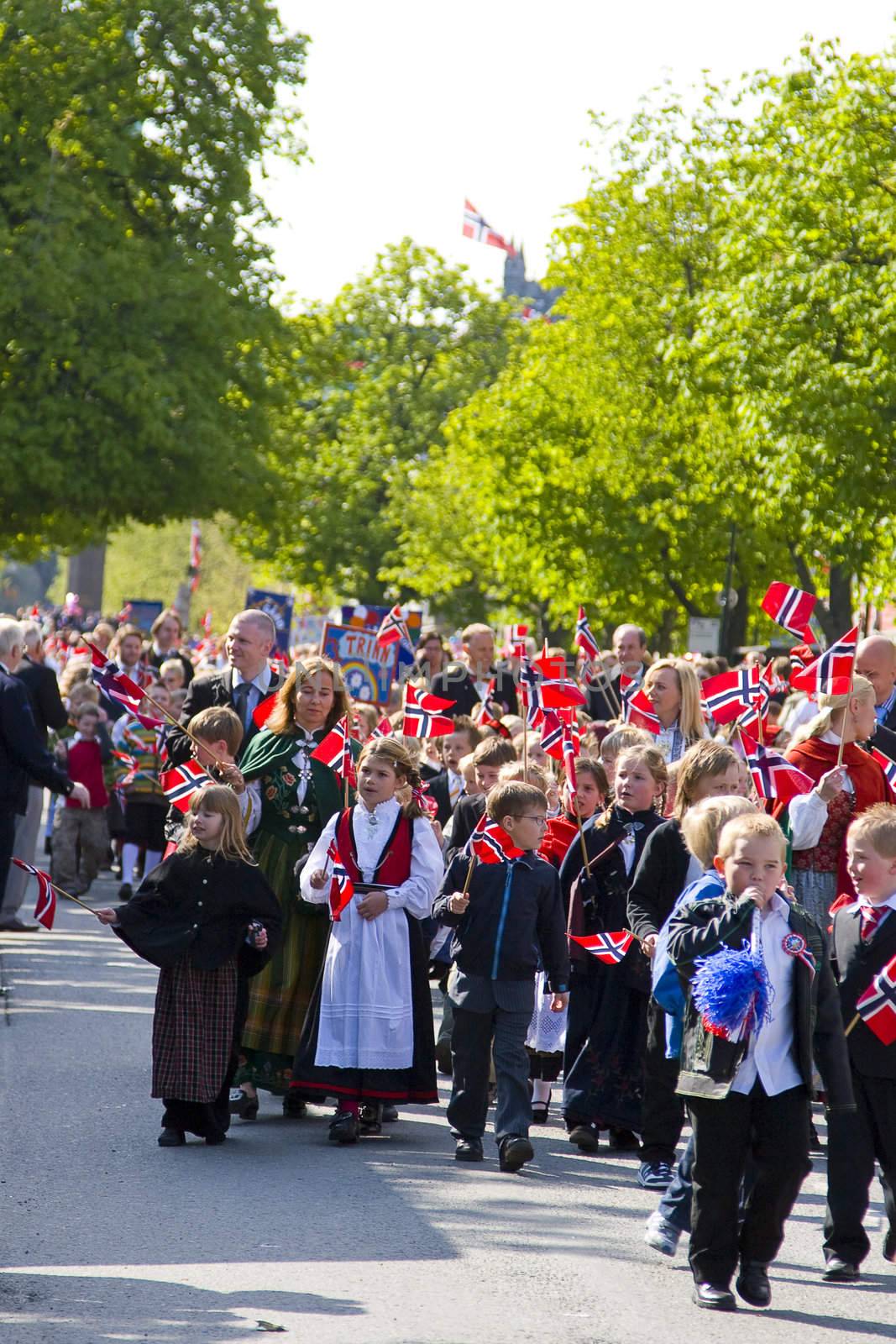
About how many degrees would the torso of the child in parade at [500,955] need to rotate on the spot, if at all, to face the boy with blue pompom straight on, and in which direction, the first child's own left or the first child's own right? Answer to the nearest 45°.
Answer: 0° — they already face them

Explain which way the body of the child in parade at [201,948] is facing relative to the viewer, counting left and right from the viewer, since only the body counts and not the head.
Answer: facing the viewer and to the left of the viewer

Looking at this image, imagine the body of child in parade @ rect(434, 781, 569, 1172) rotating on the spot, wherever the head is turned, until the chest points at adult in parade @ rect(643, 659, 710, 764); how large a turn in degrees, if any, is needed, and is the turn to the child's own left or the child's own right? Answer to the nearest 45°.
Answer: approximately 135° to the child's own left

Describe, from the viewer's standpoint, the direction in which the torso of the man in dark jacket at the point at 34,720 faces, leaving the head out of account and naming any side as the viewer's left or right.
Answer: facing to the right of the viewer

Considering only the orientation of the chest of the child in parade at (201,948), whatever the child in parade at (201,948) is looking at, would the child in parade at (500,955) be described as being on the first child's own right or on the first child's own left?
on the first child's own left

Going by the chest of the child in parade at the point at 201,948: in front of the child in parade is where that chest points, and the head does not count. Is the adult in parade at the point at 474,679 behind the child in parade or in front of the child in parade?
behind

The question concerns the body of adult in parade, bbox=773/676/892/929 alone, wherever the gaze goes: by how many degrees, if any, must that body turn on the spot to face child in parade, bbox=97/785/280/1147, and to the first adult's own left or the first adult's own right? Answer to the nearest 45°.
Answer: approximately 135° to the first adult's own right

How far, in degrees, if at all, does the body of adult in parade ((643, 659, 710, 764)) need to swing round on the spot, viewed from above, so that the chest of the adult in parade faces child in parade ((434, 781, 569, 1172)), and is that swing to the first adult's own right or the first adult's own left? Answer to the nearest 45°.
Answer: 0° — they already face them

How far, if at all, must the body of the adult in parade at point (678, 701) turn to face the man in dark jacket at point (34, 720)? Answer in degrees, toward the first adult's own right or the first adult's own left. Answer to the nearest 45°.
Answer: approximately 90° to the first adult's own right
